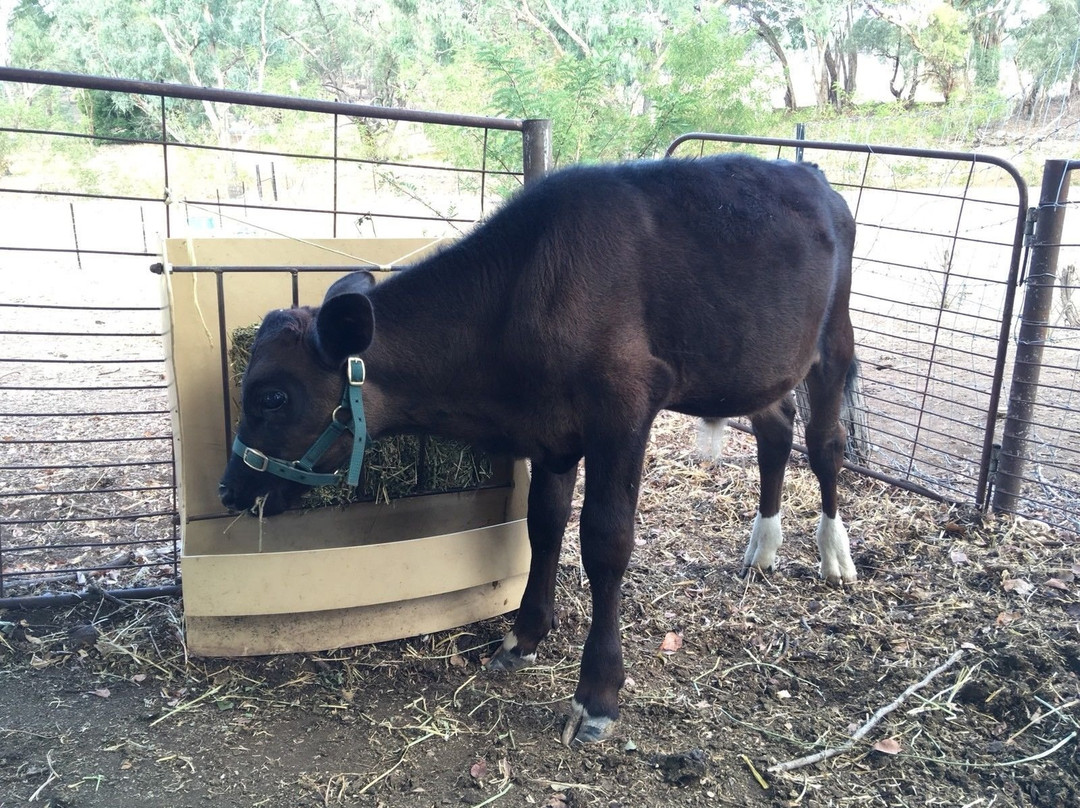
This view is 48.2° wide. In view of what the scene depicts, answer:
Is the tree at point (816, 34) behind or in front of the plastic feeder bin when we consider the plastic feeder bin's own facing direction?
behind

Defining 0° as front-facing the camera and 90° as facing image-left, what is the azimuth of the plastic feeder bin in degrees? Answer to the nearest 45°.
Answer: approximately 0°

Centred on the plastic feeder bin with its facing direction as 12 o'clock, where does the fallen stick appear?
The fallen stick is roughly at 10 o'clock from the plastic feeder bin.

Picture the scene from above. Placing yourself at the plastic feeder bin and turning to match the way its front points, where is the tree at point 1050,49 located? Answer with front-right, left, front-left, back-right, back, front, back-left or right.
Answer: back-left

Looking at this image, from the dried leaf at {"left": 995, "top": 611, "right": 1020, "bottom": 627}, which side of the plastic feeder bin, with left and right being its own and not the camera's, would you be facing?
left

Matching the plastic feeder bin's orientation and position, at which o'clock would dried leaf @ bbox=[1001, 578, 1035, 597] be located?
The dried leaf is roughly at 9 o'clock from the plastic feeder bin.

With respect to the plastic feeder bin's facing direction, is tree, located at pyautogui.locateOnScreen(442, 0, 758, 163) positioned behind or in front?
behind

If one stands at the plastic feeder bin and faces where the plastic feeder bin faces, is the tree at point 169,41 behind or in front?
behind

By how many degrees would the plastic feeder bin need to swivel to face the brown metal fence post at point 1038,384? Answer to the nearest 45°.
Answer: approximately 90° to its left

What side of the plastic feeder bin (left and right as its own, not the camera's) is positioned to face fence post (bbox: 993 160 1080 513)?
left

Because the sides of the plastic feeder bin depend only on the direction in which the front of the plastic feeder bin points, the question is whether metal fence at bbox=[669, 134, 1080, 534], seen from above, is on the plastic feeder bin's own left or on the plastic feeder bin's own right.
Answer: on the plastic feeder bin's own left

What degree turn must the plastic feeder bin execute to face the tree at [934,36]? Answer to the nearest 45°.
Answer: approximately 135° to its left
